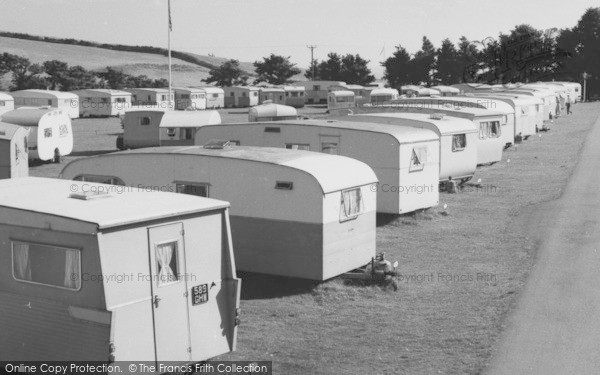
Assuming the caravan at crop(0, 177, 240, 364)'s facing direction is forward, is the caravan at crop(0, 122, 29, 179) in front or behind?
in front

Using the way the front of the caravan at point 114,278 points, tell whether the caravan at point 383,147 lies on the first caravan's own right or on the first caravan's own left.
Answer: on the first caravan's own right

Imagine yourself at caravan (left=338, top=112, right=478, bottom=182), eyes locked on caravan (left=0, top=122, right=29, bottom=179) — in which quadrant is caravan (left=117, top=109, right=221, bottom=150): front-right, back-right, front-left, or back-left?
front-right

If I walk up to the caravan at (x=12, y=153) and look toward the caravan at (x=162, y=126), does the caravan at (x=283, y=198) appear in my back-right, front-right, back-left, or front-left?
back-right

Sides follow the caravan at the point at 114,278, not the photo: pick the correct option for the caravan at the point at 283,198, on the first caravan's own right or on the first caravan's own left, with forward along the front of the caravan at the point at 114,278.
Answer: on the first caravan's own right

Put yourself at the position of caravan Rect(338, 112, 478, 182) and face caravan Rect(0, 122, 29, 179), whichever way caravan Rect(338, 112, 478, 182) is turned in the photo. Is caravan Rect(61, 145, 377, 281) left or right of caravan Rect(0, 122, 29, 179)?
left

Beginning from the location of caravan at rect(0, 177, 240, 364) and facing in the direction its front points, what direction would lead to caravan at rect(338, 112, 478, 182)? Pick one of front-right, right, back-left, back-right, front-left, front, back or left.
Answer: right

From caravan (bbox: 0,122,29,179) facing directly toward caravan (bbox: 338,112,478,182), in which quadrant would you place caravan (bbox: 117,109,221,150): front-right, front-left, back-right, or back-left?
front-left

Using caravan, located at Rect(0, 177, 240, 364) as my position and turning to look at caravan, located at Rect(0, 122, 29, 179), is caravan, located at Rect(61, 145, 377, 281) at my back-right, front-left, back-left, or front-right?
front-right

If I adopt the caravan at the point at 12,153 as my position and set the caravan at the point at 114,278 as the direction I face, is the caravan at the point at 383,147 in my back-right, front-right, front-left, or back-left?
front-left

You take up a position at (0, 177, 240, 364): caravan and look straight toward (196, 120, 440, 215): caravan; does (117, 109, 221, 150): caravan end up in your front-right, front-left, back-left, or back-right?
front-left

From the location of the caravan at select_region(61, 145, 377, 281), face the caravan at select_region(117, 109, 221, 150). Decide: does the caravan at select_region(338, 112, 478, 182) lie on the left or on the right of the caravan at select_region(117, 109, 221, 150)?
right
